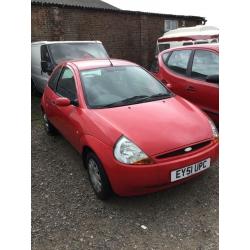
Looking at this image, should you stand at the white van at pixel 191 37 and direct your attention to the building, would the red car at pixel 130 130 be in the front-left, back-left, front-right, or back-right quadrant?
back-left

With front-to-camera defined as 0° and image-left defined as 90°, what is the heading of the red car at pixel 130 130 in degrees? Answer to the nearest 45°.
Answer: approximately 315°

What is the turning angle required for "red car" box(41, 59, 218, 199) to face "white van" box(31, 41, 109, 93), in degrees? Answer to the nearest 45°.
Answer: approximately 135° to its left

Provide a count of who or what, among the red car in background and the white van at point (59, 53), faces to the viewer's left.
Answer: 0

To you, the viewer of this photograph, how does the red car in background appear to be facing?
facing the viewer and to the right of the viewer

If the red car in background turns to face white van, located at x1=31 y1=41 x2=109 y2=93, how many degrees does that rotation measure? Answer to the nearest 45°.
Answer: approximately 180°
